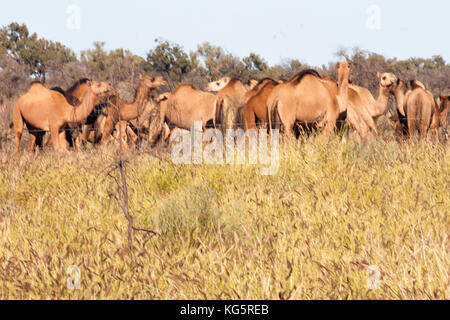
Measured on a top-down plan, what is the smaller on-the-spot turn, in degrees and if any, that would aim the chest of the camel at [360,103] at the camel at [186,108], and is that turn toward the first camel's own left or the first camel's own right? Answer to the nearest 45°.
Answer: approximately 180°

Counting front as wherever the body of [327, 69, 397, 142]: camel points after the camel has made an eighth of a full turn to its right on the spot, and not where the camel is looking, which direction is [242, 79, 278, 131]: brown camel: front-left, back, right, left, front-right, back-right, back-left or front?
right

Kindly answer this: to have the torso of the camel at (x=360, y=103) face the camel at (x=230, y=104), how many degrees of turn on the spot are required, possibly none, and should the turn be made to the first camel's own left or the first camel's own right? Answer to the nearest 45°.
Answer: approximately 180°

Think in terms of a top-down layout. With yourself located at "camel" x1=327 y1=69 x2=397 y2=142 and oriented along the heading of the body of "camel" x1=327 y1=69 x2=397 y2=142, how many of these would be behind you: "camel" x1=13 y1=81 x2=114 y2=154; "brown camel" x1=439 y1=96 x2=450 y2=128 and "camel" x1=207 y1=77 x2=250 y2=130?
2

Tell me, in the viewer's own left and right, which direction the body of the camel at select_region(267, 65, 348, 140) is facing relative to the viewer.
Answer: facing to the right of the viewer

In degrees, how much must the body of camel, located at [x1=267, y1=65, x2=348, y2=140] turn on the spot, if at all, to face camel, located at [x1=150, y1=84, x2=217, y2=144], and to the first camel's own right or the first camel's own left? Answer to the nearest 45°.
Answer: approximately 135° to the first camel's own left

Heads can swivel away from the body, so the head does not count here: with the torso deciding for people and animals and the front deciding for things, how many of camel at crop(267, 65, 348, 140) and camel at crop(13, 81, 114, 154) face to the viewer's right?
2

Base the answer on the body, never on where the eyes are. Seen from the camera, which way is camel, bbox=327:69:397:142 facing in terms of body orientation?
to the viewer's right

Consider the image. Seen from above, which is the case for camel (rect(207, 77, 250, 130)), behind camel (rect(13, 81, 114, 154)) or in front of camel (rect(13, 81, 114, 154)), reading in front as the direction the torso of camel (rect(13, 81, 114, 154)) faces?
in front

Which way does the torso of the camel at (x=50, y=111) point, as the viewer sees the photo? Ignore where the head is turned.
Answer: to the viewer's right
